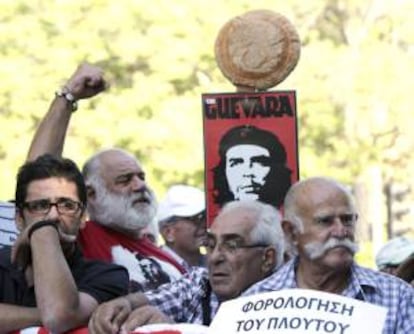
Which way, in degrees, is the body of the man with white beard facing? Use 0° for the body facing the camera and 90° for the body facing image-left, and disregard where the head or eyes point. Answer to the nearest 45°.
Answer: approximately 315°

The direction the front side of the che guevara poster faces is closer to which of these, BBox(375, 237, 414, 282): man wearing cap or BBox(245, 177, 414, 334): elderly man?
the elderly man

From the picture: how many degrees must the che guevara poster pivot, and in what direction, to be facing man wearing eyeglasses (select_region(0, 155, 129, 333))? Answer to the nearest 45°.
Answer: approximately 45° to its right

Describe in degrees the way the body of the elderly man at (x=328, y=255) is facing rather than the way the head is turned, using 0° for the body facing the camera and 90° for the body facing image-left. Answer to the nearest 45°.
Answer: approximately 315°

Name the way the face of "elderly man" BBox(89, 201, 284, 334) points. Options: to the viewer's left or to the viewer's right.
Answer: to the viewer's left

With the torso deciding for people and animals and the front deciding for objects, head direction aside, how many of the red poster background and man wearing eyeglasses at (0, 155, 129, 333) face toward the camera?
2
